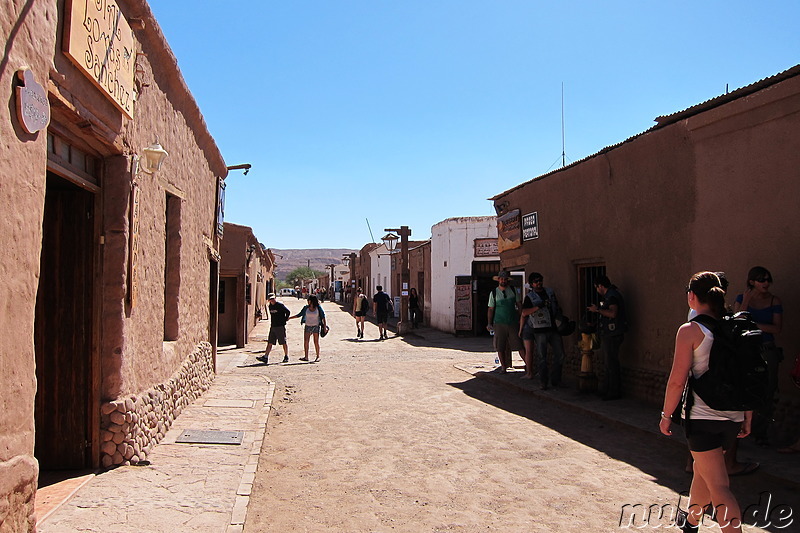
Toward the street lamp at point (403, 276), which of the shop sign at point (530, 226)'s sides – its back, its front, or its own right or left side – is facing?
right

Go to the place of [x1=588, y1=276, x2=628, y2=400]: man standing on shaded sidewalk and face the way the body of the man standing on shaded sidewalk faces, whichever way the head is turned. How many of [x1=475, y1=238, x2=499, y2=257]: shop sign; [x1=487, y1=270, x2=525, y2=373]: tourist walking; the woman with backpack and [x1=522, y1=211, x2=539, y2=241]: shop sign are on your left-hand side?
1

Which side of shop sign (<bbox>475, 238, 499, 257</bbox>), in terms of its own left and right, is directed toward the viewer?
front

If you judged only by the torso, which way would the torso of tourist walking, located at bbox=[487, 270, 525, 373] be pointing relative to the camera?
toward the camera

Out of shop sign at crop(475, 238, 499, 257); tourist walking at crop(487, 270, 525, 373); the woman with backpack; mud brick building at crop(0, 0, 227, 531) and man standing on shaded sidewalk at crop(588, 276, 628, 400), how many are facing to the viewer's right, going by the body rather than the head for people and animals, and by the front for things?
1

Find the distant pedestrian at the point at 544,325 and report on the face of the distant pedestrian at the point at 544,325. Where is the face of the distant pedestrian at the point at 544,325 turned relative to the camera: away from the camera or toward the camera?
toward the camera

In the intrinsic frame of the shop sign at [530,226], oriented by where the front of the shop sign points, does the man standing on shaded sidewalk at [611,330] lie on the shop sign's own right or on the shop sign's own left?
on the shop sign's own left

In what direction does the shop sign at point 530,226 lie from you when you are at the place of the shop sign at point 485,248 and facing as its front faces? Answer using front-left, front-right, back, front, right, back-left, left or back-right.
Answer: front

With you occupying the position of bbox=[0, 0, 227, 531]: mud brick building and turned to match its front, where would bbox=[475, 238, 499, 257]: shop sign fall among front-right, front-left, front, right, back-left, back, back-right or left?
front-left

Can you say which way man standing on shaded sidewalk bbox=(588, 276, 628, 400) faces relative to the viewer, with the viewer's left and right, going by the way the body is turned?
facing to the left of the viewer

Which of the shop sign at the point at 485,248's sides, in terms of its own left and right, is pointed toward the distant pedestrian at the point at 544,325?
front

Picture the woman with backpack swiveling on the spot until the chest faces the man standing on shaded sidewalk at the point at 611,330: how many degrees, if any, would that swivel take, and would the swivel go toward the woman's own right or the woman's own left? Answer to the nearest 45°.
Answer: approximately 45° to the woman's own right

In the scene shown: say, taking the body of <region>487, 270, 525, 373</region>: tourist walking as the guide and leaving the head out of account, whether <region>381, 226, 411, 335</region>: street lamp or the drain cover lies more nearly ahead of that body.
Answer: the drain cover

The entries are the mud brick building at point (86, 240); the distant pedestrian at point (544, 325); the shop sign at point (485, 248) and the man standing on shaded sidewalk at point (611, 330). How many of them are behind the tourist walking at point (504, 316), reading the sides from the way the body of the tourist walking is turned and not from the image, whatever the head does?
1

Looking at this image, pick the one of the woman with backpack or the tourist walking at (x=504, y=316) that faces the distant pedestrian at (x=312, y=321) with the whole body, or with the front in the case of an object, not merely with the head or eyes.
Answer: the woman with backpack

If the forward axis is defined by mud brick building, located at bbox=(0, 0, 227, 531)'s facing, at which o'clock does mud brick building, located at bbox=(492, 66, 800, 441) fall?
mud brick building, located at bbox=(492, 66, 800, 441) is roughly at 12 o'clock from mud brick building, located at bbox=(0, 0, 227, 531).

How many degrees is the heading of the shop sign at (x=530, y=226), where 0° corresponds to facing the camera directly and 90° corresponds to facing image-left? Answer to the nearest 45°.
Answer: approximately 45°

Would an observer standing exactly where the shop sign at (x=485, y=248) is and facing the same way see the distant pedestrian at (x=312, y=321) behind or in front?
in front

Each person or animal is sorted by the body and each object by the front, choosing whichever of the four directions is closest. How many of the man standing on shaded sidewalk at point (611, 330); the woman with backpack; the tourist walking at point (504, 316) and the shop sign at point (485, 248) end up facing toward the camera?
2

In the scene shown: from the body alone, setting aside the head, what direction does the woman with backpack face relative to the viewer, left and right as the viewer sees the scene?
facing away from the viewer and to the left of the viewer
